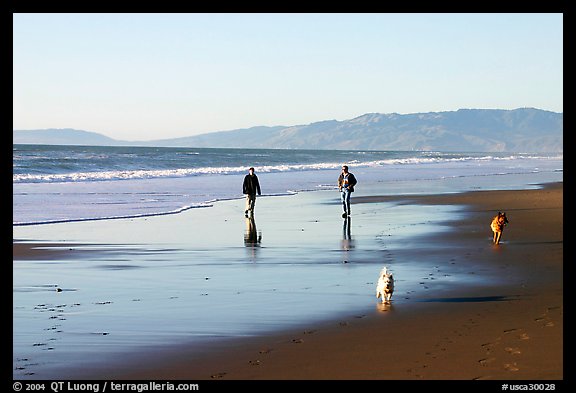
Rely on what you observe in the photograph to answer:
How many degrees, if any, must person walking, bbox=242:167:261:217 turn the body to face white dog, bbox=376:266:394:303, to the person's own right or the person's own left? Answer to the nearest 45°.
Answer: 0° — they already face it

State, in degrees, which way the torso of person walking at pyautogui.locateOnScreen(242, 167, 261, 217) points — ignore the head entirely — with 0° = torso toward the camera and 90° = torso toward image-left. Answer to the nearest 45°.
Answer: approximately 0°

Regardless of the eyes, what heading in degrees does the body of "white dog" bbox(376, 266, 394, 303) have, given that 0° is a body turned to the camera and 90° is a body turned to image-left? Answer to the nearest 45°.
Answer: approximately 0°

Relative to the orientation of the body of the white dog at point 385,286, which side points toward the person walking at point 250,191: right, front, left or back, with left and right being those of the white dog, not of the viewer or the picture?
back

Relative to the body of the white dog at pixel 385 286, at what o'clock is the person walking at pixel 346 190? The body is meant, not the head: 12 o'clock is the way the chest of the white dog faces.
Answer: The person walking is roughly at 6 o'clock from the white dog.

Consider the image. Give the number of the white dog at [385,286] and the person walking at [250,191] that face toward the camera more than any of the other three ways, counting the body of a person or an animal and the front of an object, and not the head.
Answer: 2
